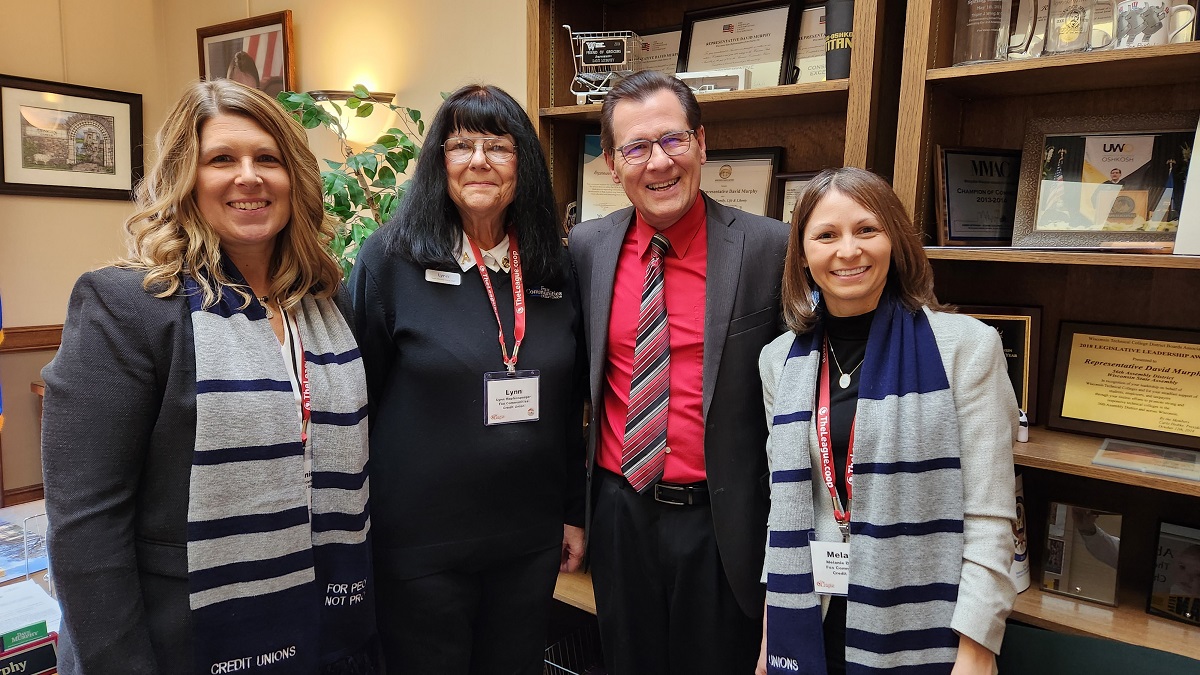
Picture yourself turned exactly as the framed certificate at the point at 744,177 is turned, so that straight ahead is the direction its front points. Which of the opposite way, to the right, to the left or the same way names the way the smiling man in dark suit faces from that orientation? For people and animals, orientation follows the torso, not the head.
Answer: the same way

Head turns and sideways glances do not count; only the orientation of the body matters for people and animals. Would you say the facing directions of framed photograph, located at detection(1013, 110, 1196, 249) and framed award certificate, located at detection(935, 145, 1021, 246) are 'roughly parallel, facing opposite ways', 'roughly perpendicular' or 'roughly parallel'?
roughly parallel

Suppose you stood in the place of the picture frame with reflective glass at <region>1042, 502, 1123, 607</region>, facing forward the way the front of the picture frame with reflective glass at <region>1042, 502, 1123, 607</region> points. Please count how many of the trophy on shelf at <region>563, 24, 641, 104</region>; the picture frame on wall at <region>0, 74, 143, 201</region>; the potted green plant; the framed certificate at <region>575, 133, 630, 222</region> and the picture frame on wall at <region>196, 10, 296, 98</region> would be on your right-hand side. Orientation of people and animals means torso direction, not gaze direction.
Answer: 5

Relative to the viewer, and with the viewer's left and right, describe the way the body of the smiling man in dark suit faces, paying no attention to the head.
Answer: facing the viewer

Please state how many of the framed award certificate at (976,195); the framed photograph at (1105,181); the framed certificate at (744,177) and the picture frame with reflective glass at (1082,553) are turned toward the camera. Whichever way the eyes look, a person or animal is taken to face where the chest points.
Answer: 4

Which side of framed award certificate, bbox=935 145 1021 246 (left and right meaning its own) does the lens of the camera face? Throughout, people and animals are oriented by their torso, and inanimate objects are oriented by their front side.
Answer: front

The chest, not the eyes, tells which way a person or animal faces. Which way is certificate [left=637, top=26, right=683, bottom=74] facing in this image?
toward the camera

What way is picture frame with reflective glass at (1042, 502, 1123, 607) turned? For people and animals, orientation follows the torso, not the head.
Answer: toward the camera

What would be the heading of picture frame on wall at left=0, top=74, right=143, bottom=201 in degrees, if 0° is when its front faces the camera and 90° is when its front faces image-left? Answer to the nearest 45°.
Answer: approximately 315°

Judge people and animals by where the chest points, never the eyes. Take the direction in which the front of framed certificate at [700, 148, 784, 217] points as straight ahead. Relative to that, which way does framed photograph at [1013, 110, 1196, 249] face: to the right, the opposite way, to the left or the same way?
the same way

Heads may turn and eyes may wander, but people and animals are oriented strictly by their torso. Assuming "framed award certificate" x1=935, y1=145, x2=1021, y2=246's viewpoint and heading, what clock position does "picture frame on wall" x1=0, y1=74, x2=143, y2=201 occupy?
The picture frame on wall is roughly at 3 o'clock from the framed award certificate.

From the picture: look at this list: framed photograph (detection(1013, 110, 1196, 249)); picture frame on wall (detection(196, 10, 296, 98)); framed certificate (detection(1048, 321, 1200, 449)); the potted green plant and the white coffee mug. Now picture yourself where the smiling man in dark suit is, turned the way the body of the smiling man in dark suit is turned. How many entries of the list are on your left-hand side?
3

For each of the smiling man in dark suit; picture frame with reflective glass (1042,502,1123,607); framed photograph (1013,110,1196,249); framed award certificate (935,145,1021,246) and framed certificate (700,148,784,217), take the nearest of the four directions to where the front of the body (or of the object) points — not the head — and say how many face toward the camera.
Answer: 5

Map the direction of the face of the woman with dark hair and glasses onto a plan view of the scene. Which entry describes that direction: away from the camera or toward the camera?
toward the camera

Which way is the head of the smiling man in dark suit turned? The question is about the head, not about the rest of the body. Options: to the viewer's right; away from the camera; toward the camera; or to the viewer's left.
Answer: toward the camera
